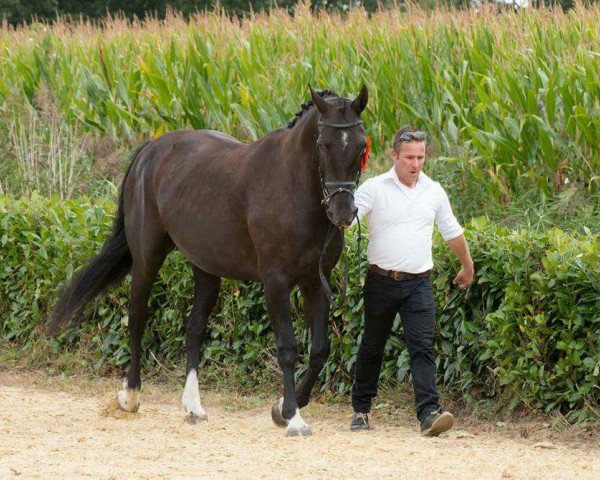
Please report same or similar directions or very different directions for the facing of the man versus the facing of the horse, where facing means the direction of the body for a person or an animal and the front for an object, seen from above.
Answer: same or similar directions

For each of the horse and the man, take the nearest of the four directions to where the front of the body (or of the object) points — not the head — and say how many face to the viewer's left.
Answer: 0

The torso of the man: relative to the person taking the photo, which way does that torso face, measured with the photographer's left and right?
facing the viewer and to the right of the viewer

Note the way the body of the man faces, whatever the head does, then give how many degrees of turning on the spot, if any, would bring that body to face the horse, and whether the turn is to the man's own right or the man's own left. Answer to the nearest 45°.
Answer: approximately 135° to the man's own right

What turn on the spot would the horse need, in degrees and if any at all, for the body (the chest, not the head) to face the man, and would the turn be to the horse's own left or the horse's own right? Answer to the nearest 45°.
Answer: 0° — it already faces them
